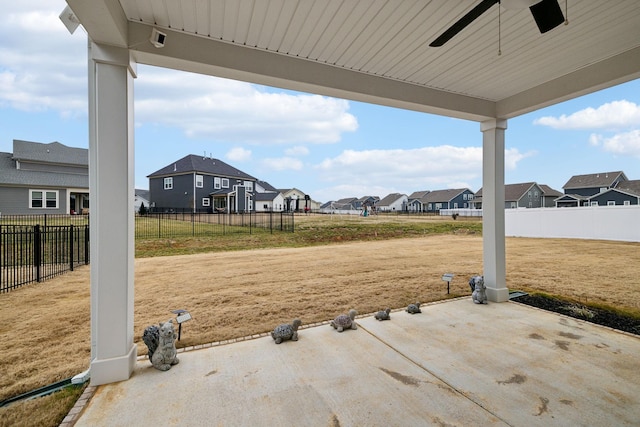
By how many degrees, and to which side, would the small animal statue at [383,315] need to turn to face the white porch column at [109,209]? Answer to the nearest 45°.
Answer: approximately 135° to its right

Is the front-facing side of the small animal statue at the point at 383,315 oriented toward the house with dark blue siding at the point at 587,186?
no

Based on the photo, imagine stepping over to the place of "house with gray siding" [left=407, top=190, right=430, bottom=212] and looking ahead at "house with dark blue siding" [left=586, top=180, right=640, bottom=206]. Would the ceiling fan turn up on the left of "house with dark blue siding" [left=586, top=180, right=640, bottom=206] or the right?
right

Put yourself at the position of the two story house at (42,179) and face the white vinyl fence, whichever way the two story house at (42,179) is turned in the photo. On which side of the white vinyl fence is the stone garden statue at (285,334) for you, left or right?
right

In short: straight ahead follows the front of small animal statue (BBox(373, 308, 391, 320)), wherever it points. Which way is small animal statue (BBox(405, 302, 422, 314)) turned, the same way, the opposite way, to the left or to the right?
the same way

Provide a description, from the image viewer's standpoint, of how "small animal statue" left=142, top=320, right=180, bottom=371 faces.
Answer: facing the viewer and to the right of the viewer
